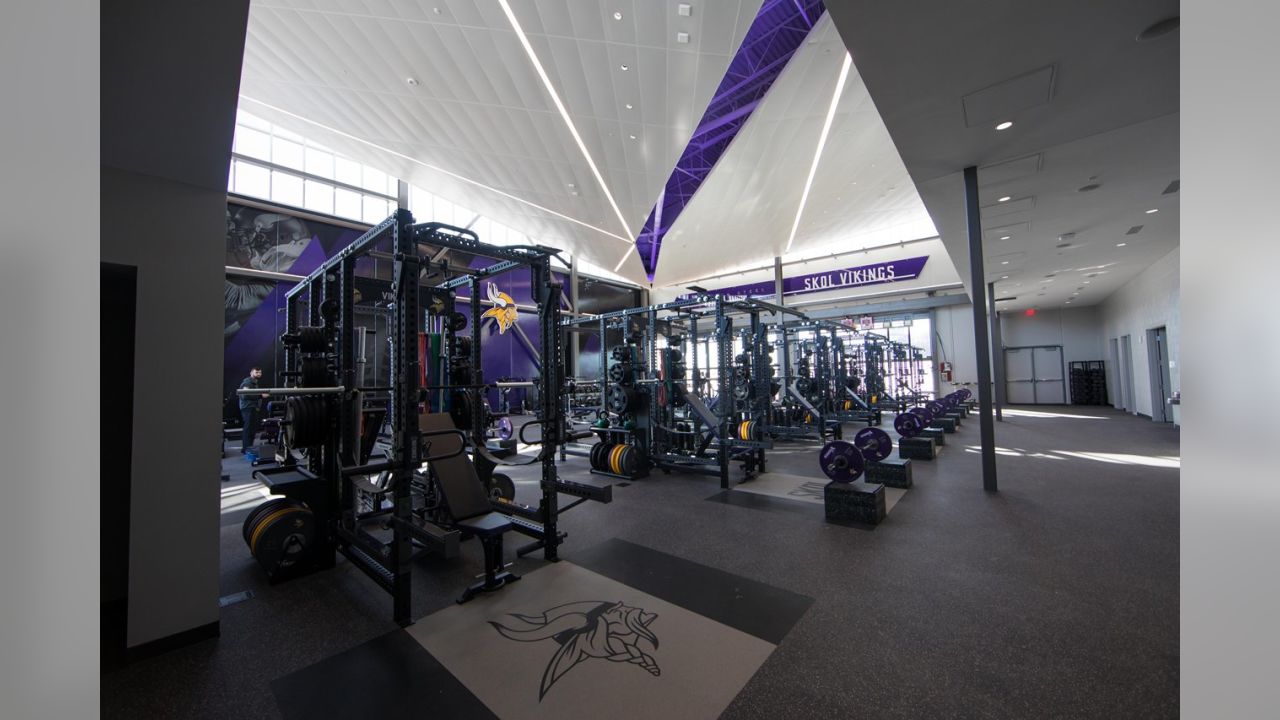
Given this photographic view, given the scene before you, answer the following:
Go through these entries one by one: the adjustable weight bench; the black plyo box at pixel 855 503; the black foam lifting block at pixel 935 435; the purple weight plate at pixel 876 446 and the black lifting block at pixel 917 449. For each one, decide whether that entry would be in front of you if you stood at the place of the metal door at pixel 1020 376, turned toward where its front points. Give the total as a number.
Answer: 5

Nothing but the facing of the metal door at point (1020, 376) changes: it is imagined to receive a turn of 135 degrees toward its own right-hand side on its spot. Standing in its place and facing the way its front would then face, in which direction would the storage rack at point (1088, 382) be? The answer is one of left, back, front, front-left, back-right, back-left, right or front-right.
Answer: back-right

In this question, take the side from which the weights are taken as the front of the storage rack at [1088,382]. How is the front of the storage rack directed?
toward the camera

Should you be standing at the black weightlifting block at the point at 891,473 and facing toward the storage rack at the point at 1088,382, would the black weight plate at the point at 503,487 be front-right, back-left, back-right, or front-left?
back-left

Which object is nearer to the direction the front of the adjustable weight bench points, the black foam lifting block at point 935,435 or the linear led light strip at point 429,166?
the black foam lifting block

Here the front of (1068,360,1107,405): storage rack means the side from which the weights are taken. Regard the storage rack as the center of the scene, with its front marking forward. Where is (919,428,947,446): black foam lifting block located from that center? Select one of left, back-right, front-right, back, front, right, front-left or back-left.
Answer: front

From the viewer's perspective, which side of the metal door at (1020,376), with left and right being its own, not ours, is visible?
front

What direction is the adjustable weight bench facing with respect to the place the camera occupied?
facing the viewer and to the right of the viewer

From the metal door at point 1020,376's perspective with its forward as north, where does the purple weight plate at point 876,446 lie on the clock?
The purple weight plate is roughly at 12 o'clock from the metal door.

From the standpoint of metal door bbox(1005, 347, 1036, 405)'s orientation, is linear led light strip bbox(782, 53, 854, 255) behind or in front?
in front

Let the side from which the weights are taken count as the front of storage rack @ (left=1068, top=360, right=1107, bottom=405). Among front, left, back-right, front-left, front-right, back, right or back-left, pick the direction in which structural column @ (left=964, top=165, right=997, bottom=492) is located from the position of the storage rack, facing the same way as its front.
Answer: front

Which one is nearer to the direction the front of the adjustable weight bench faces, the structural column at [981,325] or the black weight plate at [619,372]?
the structural column

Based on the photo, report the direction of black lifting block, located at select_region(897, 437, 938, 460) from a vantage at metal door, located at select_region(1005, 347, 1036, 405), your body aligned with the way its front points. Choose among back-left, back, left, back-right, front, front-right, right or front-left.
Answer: front

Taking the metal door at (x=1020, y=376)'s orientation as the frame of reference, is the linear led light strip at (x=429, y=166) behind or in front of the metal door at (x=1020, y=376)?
in front

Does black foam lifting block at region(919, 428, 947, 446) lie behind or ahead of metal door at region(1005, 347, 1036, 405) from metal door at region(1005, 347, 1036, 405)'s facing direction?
ahead
